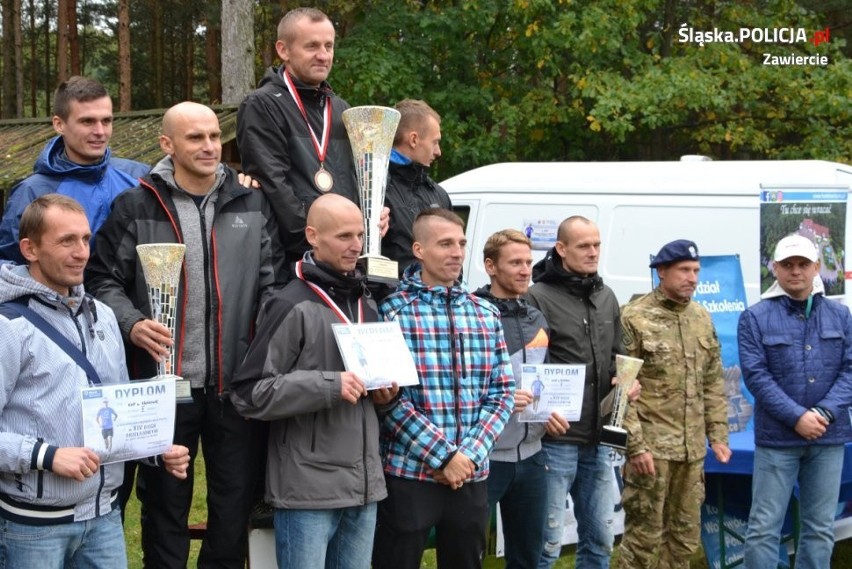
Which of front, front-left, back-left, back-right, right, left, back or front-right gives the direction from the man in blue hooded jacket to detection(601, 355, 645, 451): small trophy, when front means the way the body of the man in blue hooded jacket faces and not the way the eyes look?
front-left

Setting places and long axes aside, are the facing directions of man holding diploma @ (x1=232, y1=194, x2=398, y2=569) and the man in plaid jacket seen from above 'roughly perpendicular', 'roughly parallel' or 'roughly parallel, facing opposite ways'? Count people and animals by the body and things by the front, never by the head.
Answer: roughly parallel

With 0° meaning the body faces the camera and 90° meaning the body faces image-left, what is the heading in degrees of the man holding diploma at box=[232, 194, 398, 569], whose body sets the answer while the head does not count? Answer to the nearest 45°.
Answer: approximately 315°

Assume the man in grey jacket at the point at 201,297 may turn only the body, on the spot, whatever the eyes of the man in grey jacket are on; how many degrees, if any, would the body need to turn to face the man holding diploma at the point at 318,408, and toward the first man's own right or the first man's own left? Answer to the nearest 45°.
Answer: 0° — they already face them

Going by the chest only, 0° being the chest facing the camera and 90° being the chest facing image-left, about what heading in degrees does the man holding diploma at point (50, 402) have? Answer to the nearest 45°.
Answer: approximately 315°

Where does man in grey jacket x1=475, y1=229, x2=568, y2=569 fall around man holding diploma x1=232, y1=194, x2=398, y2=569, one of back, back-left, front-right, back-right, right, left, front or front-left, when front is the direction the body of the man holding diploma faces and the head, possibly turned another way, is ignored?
left

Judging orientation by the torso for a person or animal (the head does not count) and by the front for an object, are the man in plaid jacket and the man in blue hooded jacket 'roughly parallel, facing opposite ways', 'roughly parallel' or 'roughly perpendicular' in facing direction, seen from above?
roughly parallel
